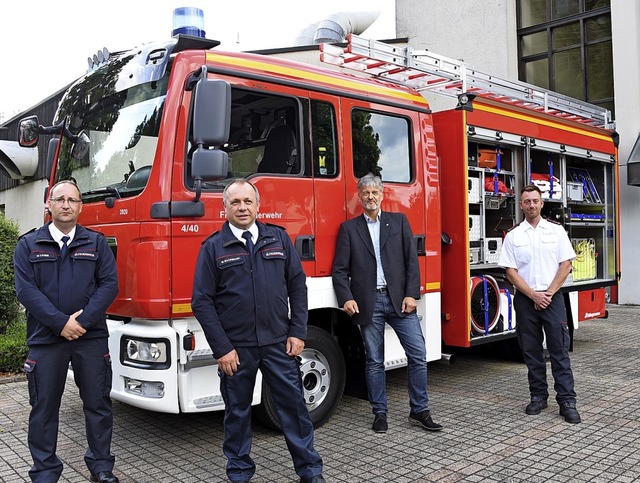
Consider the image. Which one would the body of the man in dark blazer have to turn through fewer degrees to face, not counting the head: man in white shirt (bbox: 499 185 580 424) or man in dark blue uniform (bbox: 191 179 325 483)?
the man in dark blue uniform

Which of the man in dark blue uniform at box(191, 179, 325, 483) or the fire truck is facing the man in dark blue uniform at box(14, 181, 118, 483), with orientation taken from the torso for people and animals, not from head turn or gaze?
the fire truck

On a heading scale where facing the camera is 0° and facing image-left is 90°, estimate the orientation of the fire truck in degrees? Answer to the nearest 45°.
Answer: approximately 45°

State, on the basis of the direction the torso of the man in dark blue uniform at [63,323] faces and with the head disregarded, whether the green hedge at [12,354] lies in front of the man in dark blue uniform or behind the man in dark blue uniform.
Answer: behind

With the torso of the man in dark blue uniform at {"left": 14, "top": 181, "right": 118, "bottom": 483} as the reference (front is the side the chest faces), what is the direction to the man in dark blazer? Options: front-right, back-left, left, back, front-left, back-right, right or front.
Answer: left

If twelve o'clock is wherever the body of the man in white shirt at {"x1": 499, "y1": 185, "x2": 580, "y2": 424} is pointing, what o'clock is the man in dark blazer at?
The man in dark blazer is roughly at 2 o'clock from the man in white shirt.

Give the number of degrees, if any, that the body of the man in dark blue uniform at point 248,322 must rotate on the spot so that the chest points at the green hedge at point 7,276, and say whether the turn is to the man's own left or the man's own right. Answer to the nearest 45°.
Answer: approximately 135° to the man's own right

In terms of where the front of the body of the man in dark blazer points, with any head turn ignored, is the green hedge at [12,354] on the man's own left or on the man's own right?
on the man's own right

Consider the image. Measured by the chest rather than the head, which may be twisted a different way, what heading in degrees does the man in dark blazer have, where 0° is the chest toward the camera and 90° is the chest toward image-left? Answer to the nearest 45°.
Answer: approximately 0°
